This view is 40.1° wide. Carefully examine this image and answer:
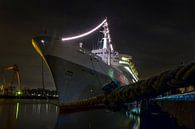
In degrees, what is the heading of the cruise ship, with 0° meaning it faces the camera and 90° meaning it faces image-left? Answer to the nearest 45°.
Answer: approximately 45°
